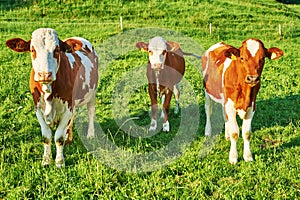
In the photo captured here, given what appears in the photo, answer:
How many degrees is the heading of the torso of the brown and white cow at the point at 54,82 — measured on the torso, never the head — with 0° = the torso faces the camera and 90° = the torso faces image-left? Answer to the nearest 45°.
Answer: approximately 45°

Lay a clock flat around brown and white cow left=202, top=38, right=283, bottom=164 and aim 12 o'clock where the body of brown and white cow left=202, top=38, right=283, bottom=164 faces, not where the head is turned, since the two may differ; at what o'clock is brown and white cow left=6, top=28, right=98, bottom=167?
brown and white cow left=6, top=28, right=98, bottom=167 is roughly at 4 o'clock from brown and white cow left=202, top=38, right=283, bottom=164.

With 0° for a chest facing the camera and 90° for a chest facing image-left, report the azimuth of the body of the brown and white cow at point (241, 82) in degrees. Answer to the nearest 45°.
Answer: approximately 315°

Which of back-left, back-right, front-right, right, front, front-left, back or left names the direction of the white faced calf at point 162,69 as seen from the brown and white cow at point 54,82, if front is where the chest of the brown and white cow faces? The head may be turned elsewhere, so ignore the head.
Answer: back

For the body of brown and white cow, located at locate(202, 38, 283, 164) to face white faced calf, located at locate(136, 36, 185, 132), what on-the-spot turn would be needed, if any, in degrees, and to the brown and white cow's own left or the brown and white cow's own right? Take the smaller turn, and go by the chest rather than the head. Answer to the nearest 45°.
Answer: approximately 180°
